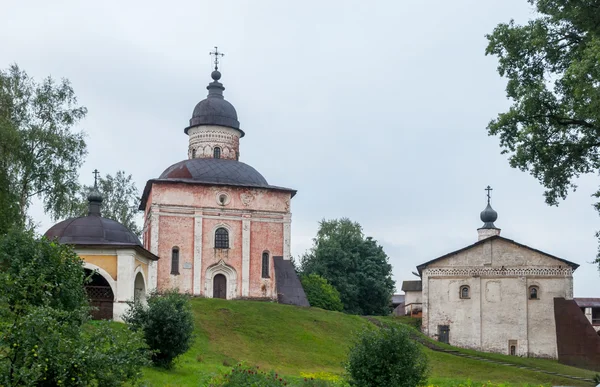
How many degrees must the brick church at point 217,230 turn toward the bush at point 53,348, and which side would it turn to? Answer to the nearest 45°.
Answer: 0° — it already faces it

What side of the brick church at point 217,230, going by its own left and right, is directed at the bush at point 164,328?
front

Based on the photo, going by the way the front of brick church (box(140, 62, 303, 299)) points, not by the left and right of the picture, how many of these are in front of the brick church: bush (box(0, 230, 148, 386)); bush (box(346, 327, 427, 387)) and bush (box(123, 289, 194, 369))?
3

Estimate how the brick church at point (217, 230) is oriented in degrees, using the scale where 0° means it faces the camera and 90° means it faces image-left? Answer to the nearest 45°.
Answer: approximately 0°

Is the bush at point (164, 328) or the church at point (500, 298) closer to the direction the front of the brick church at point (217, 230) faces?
the bush
